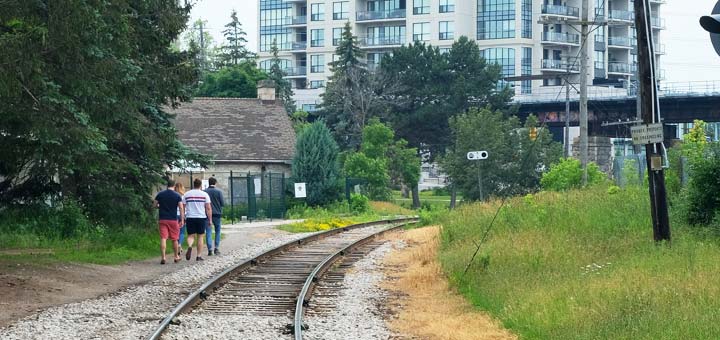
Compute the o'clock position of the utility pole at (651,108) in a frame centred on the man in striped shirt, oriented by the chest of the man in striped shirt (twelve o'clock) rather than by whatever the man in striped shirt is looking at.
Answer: The utility pole is roughly at 4 o'clock from the man in striped shirt.

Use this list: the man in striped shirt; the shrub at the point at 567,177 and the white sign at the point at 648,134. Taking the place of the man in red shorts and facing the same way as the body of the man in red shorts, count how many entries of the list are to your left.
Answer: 0

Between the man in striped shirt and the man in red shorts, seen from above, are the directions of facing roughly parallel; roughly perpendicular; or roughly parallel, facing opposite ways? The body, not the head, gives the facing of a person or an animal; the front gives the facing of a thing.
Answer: roughly parallel

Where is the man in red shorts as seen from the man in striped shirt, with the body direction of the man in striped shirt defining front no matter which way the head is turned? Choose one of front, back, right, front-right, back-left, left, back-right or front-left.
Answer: back-left

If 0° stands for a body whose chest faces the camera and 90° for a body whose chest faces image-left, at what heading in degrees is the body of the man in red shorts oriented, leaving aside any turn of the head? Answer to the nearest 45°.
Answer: approximately 180°

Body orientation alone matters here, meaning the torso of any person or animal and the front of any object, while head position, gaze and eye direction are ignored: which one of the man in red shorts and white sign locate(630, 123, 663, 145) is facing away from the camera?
the man in red shorts

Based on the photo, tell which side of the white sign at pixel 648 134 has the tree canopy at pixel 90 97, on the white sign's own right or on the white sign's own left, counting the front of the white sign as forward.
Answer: on the white sign's own right

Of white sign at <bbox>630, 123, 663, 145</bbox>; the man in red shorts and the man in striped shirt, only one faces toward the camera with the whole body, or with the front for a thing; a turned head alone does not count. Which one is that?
the white sign

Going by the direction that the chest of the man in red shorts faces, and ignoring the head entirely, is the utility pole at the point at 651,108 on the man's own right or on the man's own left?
on the man's own right

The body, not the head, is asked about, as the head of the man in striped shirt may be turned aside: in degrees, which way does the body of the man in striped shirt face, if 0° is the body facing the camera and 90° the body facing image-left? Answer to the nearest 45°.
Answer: approximately 180°

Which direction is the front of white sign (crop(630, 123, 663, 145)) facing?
toward the camera
